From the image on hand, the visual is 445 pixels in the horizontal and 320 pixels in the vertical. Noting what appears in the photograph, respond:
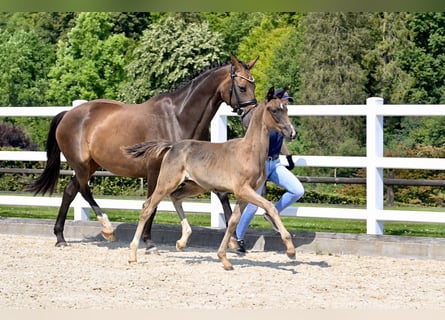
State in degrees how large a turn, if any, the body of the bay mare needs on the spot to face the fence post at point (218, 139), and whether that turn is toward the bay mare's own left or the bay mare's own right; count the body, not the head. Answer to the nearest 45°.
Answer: approximately 45° to the bay mare's own left

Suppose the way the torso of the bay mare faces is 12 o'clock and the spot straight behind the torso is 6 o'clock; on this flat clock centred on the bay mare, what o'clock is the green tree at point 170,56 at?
The green tree is roughly at 9 o'clock from the bay mare.

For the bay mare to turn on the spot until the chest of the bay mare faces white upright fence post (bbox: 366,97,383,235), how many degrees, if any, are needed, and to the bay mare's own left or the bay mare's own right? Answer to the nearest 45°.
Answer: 0° — it already faces it

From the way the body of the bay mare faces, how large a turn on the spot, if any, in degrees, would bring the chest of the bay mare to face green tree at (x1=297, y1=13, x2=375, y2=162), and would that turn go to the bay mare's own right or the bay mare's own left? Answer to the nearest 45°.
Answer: approximately 90° to the bay mare's own left

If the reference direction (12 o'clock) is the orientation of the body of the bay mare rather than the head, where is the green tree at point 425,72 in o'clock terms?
The green tree is roughly at 10 o'clock from the bay mare.

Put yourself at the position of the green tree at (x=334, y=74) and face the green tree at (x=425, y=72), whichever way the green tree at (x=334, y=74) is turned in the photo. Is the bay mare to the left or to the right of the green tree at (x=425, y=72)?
right

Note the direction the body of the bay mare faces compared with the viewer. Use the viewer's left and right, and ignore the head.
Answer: facing to the right of the viewer

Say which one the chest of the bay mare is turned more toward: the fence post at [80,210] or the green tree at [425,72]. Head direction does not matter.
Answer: the green tree

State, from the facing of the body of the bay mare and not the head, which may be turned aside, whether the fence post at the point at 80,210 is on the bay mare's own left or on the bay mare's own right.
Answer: on the bay mare's own left
